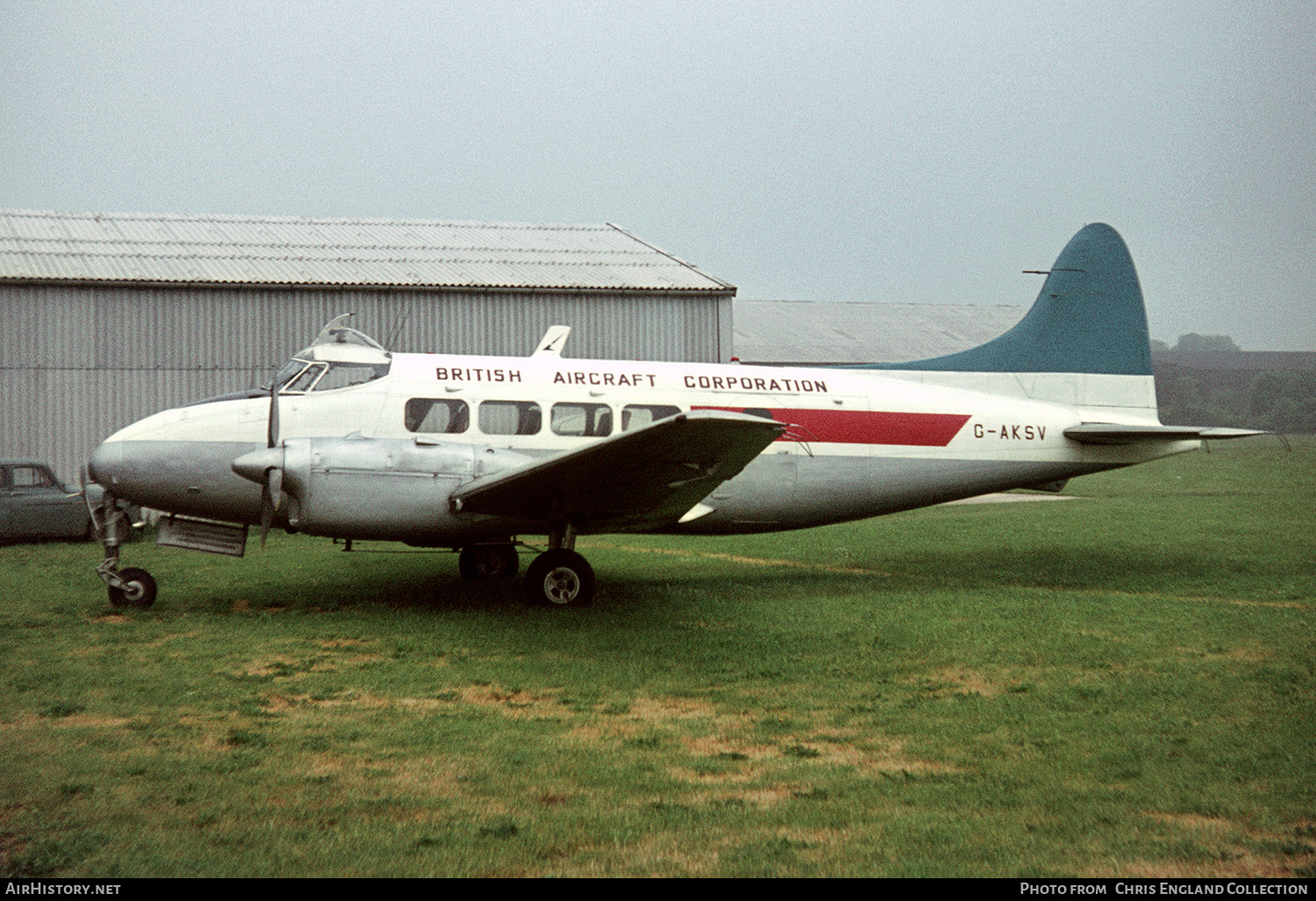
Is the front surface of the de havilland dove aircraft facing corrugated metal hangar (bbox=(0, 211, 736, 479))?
no

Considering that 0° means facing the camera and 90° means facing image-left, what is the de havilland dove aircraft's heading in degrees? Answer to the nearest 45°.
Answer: approximately 90°
